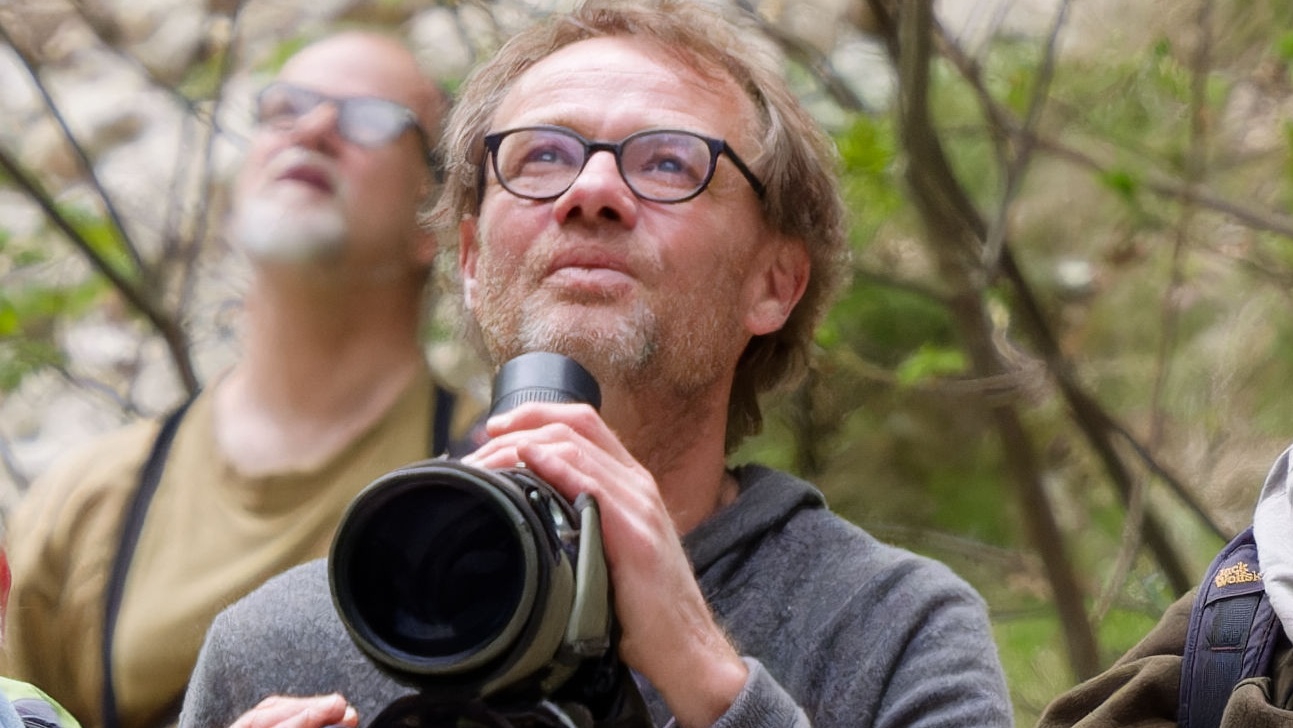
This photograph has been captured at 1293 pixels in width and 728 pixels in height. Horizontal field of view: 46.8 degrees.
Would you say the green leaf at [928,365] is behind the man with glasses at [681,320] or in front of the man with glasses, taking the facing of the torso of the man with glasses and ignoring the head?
behind

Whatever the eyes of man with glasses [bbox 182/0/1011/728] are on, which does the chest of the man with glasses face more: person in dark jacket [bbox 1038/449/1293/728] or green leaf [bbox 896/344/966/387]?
the person in dark jacket

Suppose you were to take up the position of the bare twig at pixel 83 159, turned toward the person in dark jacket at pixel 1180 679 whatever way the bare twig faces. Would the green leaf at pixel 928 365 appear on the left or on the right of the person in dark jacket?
left

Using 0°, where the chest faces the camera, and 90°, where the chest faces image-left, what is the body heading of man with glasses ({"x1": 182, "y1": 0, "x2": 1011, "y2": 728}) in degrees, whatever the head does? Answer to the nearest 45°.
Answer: approximately 0°

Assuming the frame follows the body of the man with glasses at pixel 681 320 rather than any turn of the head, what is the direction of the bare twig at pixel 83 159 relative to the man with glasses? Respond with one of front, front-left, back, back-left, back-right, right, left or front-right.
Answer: back-right

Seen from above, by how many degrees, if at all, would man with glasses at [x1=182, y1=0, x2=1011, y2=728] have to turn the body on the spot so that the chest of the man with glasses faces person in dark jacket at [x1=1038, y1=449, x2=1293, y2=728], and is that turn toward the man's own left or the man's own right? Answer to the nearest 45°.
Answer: approximately 45° to the man's own left

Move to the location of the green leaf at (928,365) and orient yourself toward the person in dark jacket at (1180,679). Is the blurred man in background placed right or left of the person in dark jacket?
right
